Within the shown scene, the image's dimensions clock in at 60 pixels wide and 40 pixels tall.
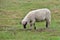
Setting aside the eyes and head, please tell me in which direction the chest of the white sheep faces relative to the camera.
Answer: to the viewer's left
